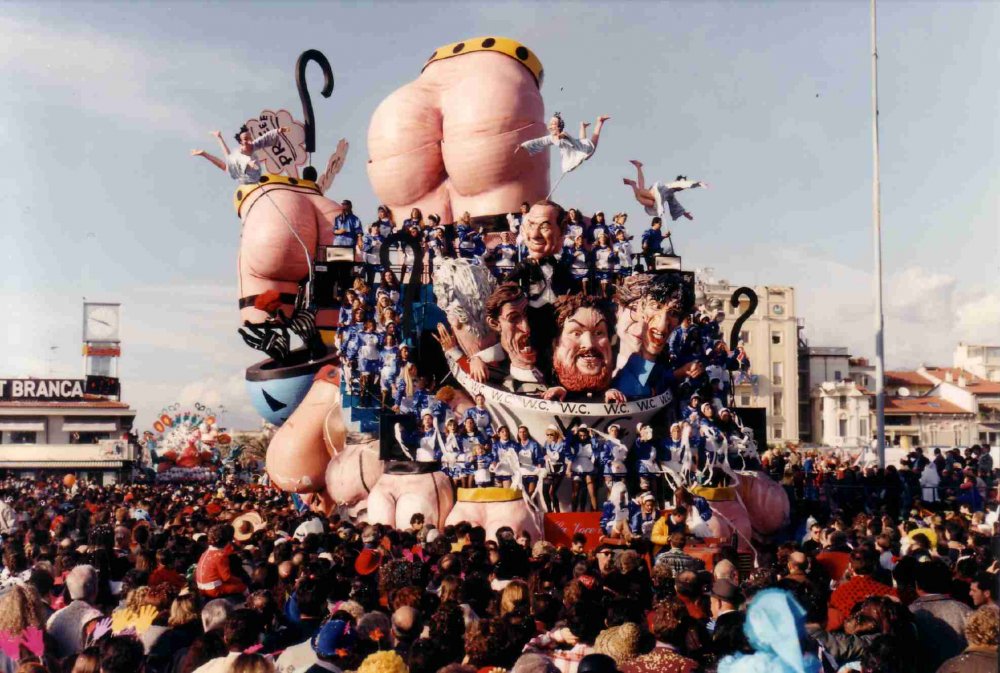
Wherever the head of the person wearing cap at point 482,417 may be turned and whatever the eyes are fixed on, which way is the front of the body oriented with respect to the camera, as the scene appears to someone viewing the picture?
toward the camera

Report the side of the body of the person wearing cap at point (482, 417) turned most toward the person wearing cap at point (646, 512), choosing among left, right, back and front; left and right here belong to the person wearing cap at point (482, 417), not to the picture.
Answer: left

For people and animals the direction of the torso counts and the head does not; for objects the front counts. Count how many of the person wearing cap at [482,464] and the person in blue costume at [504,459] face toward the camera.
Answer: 2

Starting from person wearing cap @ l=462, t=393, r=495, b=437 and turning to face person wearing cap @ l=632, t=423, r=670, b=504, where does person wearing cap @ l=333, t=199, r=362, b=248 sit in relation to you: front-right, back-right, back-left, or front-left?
back-left

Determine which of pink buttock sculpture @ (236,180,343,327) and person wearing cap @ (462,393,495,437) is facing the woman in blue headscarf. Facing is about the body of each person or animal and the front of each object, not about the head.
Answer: the person wearing cap

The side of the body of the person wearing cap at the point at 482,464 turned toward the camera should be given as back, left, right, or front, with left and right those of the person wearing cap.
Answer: front

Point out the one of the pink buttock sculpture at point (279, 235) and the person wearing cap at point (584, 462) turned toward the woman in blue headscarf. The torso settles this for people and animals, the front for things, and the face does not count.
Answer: the person wearing cap

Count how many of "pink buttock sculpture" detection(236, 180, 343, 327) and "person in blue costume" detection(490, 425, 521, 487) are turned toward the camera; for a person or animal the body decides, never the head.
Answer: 1

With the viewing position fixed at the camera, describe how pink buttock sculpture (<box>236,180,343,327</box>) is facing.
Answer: facing away from the viewer and to the left of the viewer

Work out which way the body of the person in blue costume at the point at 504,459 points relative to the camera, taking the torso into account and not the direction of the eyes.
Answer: toward the camera

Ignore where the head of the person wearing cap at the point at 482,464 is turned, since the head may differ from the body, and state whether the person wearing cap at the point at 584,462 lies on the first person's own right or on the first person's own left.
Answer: on the first person's own left

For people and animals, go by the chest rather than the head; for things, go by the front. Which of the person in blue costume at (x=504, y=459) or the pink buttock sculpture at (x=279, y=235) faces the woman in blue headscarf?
the person in blue costume

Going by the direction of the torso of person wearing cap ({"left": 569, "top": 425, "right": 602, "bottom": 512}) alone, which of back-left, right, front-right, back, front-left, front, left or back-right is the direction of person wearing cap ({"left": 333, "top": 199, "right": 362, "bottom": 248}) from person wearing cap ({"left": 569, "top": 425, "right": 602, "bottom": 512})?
back-right
